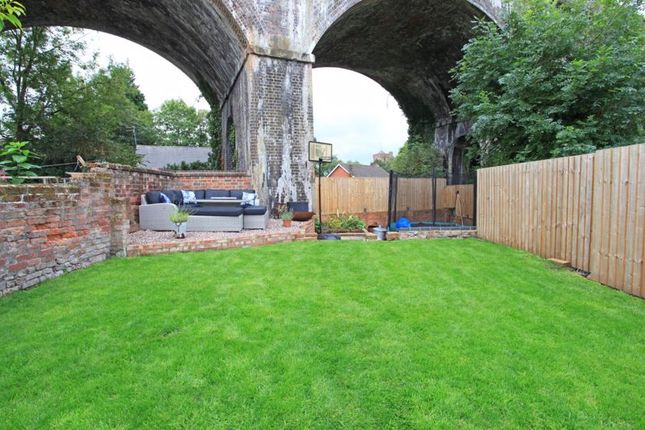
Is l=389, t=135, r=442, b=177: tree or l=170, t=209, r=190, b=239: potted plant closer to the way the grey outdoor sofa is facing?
the potted plant

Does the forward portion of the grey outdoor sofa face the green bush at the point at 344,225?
no

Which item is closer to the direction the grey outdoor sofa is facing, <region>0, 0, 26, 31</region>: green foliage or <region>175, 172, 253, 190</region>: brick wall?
the green foliage

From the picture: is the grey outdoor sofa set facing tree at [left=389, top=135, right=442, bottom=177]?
no

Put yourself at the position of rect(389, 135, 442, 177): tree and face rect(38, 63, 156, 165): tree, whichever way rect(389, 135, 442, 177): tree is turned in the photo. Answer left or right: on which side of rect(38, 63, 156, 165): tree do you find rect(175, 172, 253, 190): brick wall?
left

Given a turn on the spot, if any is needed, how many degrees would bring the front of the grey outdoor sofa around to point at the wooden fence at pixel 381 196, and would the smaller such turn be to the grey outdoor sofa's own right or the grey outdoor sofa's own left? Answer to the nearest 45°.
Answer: approximately 135° to the grey outdoor sofa's own left

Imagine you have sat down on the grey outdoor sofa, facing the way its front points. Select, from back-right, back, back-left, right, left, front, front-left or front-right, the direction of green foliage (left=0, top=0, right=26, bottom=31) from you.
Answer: front

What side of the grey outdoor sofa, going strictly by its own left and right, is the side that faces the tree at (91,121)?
back

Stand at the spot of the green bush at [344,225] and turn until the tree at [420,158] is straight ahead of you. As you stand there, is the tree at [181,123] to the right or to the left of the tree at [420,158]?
left

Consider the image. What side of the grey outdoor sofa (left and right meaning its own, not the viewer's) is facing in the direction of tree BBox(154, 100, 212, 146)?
back

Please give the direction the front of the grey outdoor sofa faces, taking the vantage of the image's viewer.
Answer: facing the viewer

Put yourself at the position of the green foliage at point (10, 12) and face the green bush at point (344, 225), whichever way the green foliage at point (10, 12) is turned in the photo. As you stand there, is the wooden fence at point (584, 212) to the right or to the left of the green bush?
right

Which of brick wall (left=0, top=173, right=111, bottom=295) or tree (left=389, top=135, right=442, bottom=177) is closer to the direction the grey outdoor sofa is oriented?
the brick wall

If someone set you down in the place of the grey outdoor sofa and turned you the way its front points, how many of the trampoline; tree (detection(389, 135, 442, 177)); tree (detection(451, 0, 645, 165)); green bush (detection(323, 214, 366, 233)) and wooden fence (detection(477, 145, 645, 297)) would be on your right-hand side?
0

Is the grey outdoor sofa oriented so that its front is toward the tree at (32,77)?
no
